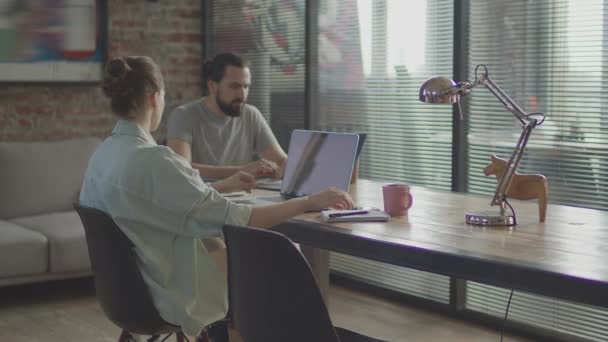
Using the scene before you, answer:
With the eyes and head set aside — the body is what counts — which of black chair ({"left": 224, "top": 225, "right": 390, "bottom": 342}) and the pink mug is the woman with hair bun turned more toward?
the pink mug

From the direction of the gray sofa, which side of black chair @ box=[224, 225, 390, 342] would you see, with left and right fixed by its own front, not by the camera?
left

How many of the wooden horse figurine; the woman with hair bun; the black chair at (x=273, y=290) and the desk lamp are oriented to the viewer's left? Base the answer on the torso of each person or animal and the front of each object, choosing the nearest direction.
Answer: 2

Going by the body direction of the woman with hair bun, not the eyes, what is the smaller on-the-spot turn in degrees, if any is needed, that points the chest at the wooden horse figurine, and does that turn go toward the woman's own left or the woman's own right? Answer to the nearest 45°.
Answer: approximately 45° to the woman's own right

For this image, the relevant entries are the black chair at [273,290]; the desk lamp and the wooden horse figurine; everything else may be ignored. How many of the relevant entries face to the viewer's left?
2

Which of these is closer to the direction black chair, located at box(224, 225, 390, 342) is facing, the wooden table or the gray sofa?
the wooden table

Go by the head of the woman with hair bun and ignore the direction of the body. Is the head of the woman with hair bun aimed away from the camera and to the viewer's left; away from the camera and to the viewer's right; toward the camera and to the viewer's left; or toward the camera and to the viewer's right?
away from the camera and to the viewer's right
